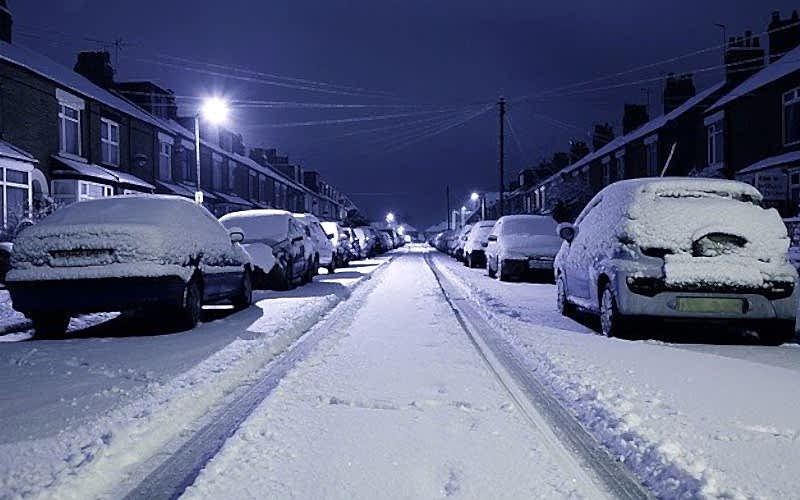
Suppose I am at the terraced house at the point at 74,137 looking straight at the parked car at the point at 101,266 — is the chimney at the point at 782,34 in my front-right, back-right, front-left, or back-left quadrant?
front-left

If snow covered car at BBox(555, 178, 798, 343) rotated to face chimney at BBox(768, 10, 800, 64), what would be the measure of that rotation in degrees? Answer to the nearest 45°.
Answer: approximately 45° to its right

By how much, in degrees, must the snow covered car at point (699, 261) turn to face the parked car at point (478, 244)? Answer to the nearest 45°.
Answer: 0° — it already faces it

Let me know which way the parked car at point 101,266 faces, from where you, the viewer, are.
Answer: facing away from the viewer and to the right of the viewer

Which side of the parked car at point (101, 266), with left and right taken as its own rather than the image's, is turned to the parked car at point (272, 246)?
front

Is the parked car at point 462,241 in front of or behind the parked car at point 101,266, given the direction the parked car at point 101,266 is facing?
in front

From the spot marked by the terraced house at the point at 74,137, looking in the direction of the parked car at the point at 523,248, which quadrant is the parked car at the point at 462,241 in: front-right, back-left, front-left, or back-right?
front-left

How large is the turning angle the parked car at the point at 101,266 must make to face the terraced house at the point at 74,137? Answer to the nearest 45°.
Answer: approximately 45° to its left

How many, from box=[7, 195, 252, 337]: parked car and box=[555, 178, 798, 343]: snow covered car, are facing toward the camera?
0

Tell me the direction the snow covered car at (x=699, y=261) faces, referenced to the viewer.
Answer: facing away from the viewer and to the left of the viewer

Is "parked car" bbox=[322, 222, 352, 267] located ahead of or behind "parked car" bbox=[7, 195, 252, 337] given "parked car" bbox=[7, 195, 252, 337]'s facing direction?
ahead

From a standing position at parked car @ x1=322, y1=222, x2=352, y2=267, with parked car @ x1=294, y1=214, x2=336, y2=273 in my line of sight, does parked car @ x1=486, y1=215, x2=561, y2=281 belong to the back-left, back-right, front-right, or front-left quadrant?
front-left
